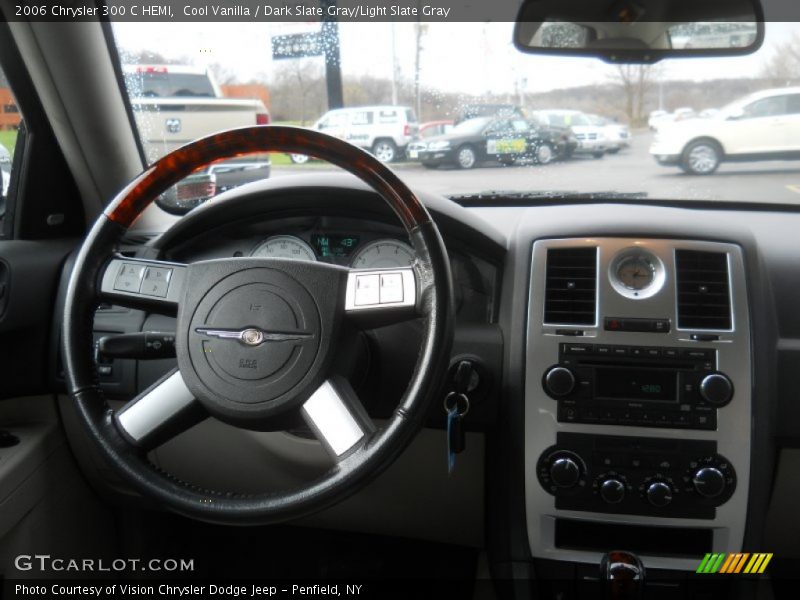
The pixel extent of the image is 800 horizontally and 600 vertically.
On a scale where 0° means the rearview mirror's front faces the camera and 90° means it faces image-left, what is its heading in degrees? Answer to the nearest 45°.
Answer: approximately 0°

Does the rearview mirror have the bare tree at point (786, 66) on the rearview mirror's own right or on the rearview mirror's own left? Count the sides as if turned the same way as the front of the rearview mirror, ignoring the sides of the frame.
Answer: on the rearview mirror's own left

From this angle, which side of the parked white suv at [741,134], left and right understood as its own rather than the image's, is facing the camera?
left
